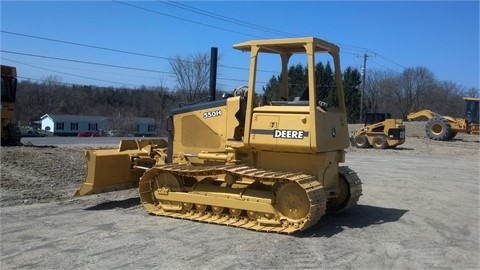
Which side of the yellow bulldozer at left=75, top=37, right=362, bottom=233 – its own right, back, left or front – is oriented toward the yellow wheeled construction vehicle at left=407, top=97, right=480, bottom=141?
right

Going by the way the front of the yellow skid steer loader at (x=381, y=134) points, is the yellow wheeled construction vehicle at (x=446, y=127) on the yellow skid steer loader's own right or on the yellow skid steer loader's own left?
on the yellow skid steer loader's own right

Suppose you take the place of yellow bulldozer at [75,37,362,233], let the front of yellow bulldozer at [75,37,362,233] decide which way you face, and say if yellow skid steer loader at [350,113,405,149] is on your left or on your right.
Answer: on your right

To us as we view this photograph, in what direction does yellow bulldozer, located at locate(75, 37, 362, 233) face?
facing away from the viewer and to the left of the viewer
